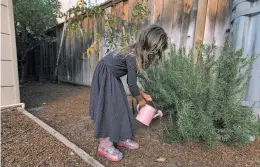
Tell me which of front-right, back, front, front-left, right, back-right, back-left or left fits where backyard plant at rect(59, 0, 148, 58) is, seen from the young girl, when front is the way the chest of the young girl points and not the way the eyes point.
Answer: left

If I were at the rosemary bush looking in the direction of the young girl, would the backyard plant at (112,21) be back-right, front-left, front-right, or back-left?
front-right

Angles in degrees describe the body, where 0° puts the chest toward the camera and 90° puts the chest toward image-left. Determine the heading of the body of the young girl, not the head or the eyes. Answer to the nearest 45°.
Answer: approximately 270°

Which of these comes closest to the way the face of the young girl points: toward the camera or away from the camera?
away from the camera

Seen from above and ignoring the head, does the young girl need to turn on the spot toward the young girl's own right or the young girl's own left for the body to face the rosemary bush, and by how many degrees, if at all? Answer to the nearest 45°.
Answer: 0° — they already face it

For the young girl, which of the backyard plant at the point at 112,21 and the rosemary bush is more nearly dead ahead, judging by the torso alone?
the rosemary bush

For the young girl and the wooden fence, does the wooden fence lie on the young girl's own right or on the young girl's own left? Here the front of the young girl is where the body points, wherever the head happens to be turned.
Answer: on the young girl's own left

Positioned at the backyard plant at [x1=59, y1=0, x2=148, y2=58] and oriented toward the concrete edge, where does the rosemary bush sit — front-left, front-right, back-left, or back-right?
front-left
